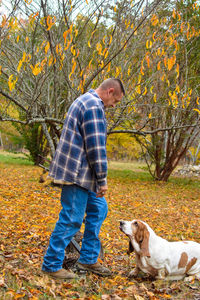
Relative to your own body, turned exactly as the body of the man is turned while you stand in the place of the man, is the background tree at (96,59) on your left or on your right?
on your left

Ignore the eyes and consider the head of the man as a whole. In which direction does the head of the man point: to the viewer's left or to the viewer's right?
to the viewer's right

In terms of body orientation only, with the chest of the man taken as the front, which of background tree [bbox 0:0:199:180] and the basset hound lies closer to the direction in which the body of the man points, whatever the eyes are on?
the basset hound

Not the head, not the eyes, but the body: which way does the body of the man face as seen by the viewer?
to the viewer's right

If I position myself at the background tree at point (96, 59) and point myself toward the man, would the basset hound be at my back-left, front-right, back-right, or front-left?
front-left

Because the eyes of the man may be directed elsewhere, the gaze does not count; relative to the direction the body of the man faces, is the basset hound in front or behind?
in front

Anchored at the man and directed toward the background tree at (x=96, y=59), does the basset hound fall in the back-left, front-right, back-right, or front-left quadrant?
front-right
